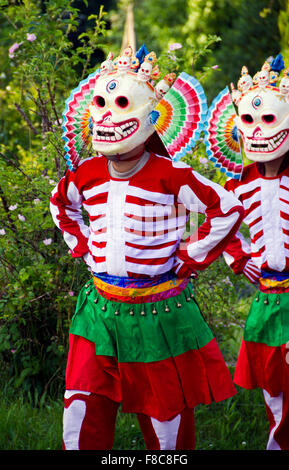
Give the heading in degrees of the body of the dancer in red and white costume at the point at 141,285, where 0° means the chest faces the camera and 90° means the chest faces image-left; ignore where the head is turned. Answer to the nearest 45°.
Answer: approximately 45°

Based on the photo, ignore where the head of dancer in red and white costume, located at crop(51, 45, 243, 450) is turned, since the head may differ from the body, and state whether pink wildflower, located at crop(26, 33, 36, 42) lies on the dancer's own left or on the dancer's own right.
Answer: on the dancer's own right
